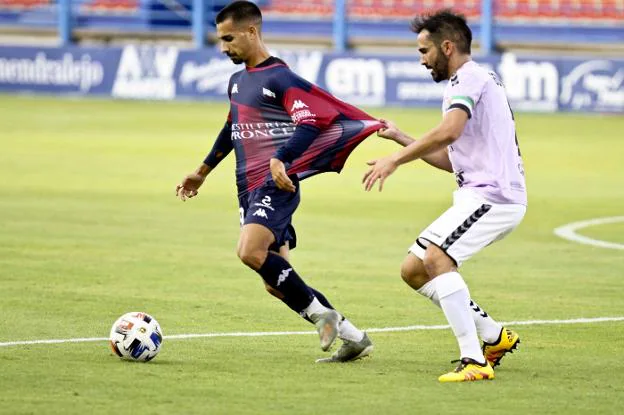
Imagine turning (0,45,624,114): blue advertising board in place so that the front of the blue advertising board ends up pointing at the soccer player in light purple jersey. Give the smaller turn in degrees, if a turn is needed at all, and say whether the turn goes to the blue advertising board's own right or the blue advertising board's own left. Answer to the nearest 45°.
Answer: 0° — it already faces them

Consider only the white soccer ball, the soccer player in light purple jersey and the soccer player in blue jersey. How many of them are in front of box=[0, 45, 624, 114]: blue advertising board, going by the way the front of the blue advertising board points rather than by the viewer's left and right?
3

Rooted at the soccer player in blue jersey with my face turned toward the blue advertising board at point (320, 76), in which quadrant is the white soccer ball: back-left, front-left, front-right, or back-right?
back-left

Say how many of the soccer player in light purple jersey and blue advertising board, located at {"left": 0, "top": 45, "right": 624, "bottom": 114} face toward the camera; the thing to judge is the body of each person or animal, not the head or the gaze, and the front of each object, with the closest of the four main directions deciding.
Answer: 1

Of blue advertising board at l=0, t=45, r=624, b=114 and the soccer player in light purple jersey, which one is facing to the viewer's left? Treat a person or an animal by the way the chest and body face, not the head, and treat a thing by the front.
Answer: the soccer player in light purple jersey

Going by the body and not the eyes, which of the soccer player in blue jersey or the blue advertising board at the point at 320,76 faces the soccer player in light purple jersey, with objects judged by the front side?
the blue advertising board

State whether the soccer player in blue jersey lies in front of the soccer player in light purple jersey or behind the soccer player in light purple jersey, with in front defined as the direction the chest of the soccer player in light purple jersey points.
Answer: in front

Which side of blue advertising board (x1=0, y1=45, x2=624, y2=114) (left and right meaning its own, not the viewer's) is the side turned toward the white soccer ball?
front

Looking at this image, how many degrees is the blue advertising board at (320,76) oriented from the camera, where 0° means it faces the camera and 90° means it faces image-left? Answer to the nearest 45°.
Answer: approximately 0°

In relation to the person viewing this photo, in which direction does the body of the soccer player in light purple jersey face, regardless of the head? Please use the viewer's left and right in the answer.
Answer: facing to the left of the viewer

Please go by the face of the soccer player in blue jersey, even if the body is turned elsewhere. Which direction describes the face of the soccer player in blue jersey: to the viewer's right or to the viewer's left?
to the viewer's left

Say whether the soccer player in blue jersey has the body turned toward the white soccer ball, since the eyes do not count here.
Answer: yes

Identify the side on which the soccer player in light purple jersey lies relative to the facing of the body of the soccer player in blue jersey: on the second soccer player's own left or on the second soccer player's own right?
on the second soccer player's own left

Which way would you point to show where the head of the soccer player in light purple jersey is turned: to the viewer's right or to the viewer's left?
to the viewer's left

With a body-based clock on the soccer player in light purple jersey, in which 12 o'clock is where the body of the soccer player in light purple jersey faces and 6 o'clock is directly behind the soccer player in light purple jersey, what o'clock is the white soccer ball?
The white soccer ball is roughly at 12 o'clock from the soccer player in light purple jersey.
